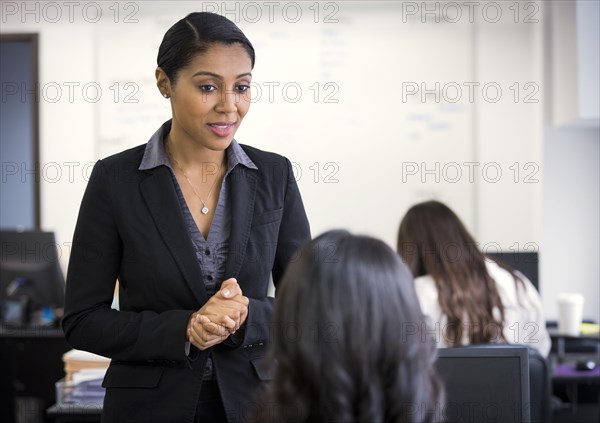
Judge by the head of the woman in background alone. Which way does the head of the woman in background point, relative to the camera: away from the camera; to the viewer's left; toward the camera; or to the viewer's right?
away from the camera

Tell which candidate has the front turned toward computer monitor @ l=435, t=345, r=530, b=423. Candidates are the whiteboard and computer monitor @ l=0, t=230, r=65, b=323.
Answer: the whiteboard

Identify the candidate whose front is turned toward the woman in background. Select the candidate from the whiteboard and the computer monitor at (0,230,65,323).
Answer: the whiteboard

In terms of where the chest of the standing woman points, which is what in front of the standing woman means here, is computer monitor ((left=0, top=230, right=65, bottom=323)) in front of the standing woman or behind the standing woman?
behind
